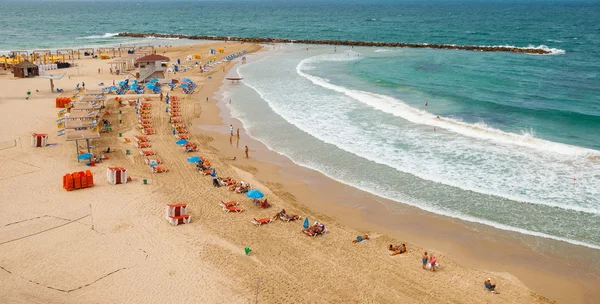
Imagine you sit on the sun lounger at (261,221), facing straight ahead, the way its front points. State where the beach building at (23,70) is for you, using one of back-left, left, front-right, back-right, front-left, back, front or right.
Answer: back-left

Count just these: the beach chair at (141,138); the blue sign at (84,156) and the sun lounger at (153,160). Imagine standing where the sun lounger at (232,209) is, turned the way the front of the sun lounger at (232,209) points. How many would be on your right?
0

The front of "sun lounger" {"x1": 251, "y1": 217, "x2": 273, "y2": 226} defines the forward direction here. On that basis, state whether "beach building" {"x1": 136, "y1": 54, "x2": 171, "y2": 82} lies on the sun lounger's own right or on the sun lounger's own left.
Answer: on the sun lounger's own left

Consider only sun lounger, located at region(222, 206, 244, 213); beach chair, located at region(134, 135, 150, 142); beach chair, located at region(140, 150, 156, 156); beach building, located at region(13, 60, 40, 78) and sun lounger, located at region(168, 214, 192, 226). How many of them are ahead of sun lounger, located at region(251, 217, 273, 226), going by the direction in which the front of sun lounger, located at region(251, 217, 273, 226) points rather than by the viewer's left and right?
0

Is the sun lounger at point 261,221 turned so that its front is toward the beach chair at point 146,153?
no

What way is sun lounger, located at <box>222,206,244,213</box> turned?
to the viewer's right

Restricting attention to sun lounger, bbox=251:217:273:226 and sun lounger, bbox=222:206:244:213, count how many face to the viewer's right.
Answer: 2

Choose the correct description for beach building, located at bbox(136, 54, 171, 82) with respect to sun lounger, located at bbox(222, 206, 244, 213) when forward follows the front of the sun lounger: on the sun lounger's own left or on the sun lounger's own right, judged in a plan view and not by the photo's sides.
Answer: on the sun lounger's own left

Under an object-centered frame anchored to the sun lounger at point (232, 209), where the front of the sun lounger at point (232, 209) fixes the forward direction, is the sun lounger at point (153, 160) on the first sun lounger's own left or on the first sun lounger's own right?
on the first sun lounger's own left

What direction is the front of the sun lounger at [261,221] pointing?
to the viewer's right

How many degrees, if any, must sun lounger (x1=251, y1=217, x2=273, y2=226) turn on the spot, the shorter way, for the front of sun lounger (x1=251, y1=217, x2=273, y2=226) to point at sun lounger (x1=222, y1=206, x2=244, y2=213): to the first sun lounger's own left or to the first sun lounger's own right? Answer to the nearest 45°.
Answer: approximately 135° to the first sun lounger's own left

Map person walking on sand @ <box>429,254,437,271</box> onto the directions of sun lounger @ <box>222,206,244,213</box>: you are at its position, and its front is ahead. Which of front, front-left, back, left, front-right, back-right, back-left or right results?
front-right

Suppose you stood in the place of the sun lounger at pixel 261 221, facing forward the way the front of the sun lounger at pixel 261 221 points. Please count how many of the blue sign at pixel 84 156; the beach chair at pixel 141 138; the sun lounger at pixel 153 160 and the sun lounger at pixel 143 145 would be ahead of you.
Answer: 0

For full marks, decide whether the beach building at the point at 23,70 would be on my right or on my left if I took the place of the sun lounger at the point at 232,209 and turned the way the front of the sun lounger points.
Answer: on my left

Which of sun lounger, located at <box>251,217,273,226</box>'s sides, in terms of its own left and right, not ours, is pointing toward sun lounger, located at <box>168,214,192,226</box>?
back

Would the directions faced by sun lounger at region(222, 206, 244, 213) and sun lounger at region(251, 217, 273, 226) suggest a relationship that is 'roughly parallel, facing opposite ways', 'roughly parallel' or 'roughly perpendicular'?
roughly parallel

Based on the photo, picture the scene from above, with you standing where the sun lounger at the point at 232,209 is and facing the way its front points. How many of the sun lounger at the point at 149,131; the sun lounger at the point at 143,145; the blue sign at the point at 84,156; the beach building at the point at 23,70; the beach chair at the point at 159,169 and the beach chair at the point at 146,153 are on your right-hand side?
0

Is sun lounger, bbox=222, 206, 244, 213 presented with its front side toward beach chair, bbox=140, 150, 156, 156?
no

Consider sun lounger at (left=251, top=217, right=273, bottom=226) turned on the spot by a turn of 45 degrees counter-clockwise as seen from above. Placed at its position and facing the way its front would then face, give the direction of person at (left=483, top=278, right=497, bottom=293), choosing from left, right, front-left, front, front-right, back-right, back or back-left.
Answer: right

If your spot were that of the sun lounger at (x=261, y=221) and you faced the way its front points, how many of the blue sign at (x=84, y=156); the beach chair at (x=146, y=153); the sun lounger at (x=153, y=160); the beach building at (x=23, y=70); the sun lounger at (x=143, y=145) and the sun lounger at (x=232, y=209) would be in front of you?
0
